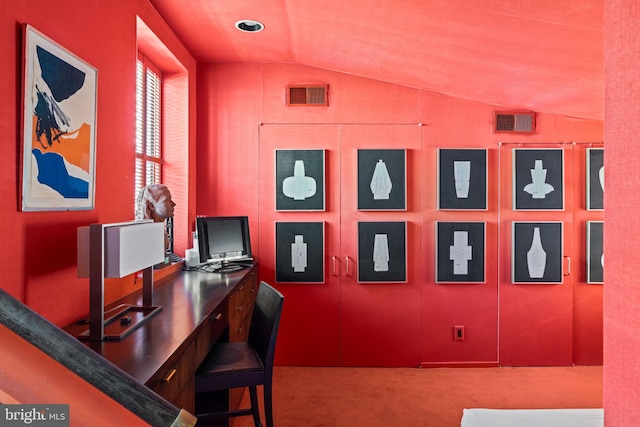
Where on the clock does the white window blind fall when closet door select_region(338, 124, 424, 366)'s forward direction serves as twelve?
The white window blind is roughly at 2 o'clock from the closet door.

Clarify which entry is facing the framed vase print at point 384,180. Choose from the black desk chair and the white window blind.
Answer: the white window blind

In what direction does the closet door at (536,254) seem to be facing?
toward the camera

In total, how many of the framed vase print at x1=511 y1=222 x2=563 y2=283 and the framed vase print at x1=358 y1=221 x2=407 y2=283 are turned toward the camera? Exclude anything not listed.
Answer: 2

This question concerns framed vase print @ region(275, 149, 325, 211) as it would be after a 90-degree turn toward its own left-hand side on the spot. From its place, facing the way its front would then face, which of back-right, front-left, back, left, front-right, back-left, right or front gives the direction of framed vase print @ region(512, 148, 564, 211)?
front

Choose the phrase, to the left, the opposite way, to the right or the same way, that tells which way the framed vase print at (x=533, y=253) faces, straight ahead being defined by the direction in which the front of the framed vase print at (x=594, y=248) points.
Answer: the same way

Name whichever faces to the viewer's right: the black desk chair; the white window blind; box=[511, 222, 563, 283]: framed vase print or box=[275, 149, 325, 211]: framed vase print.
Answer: the white window blind

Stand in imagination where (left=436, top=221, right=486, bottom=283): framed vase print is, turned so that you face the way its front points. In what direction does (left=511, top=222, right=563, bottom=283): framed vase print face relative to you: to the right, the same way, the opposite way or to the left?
the same way

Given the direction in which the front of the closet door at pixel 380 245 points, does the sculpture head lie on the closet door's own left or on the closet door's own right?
on the closet door's own right

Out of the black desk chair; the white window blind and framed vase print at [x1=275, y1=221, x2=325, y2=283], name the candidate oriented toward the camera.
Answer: the framed vase print

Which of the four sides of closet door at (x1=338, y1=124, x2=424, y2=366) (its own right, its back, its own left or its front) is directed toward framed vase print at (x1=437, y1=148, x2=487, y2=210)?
left

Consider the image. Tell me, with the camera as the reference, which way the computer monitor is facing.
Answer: facing the viewer

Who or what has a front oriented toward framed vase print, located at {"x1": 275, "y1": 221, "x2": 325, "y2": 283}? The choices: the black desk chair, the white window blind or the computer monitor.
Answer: the white window blind

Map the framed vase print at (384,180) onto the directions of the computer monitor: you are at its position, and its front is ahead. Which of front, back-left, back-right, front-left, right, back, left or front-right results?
left

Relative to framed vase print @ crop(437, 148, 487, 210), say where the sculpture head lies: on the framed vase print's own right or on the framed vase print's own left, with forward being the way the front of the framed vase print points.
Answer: on the framed vase print's own right

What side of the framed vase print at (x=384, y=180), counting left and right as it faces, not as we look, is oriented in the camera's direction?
front
